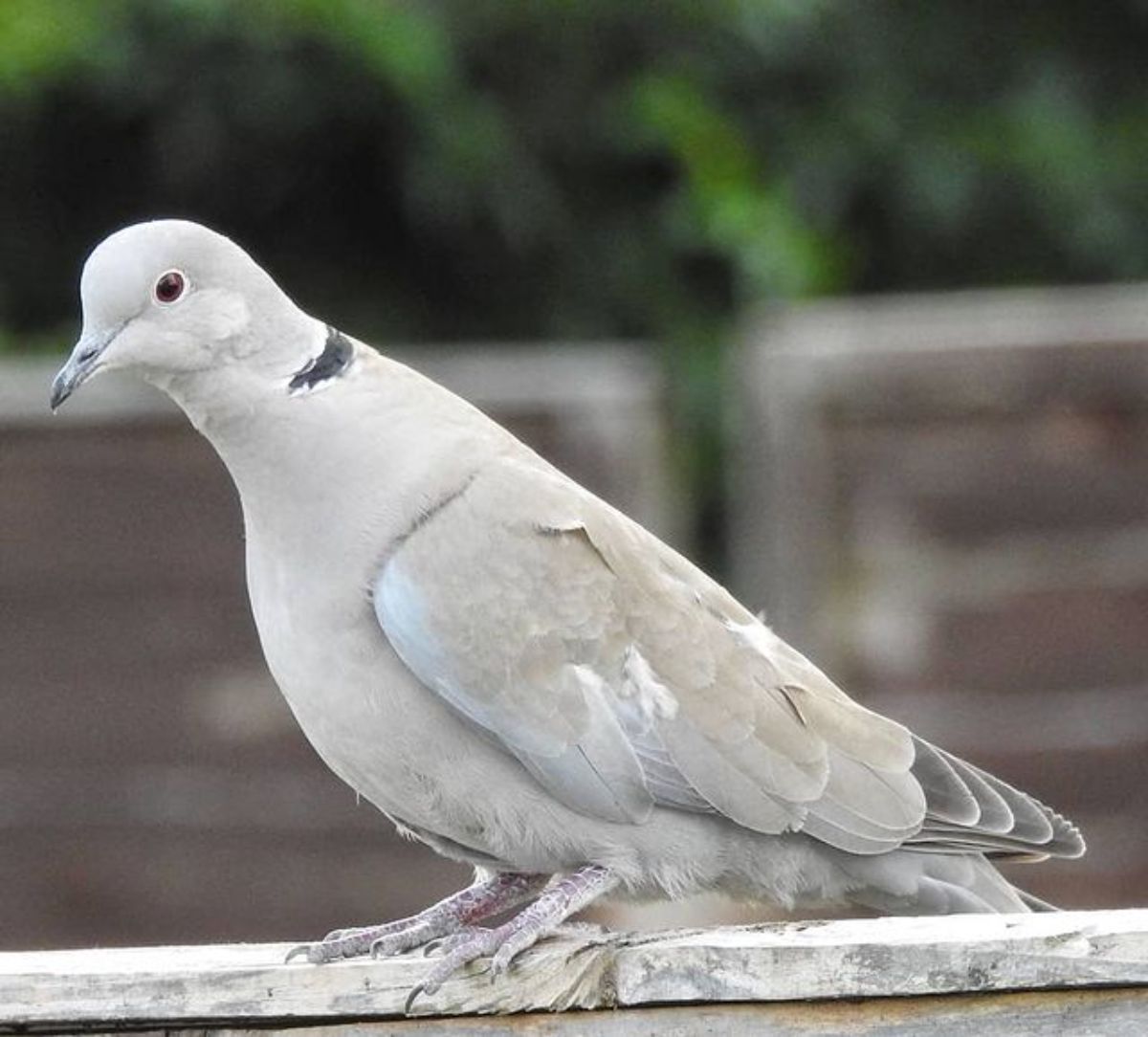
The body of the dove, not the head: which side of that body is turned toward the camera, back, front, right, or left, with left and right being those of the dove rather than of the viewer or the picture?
left
